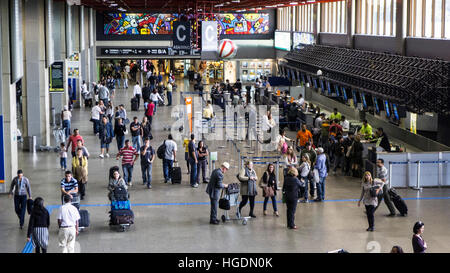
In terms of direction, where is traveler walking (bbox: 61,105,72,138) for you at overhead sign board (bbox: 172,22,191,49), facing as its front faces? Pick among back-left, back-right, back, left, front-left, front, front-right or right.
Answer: front-right

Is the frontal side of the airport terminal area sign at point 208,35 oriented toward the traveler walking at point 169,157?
yes

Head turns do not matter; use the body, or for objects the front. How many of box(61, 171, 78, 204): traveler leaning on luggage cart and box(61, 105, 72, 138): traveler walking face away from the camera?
1

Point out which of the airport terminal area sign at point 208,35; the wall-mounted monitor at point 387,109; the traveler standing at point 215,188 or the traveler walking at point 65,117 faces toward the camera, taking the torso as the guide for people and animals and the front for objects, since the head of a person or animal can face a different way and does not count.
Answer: the airport terminal area sign

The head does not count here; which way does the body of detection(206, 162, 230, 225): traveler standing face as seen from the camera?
to the viewer's right

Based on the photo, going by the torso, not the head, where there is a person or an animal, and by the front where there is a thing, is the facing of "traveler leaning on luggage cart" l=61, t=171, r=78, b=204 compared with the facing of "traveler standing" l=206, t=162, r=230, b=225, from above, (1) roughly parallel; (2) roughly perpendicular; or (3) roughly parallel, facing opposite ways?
roughly perpendicular

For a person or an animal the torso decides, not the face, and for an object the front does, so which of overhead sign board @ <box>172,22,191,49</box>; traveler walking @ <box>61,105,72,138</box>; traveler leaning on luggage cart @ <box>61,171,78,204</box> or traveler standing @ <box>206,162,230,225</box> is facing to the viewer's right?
traveler standing @ <box>206,162,230,225</box>

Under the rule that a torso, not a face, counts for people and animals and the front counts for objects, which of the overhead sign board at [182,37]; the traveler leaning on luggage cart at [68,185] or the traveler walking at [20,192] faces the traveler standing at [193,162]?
the overhead sign board

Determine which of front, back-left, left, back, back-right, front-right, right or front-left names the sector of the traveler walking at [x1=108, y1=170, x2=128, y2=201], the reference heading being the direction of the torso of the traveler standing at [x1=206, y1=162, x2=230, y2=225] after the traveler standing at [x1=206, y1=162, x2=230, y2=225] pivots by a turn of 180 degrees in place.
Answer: front
